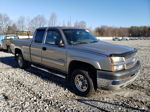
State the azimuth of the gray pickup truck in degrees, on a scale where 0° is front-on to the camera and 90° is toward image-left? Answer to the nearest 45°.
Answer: approximately 315°
